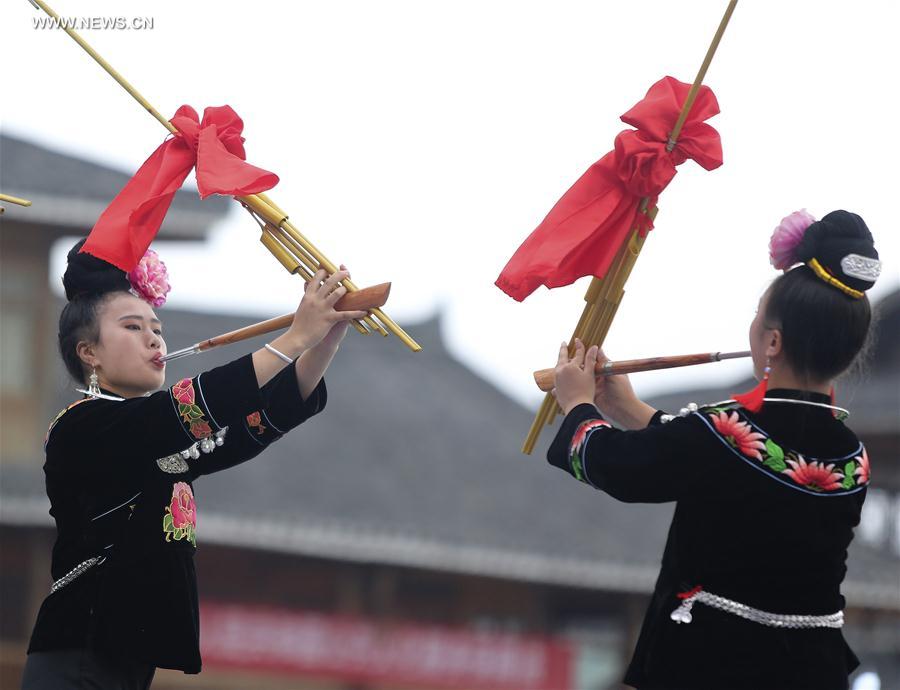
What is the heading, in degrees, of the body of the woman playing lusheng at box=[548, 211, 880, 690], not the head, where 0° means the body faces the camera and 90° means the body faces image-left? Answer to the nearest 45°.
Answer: approximately 135°

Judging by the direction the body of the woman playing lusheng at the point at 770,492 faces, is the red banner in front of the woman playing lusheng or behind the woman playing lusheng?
in front

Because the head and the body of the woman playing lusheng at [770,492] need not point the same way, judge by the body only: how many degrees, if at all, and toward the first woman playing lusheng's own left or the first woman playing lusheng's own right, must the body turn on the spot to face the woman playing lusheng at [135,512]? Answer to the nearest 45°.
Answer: approximately 45° to the first woman playing lusheng's own left
